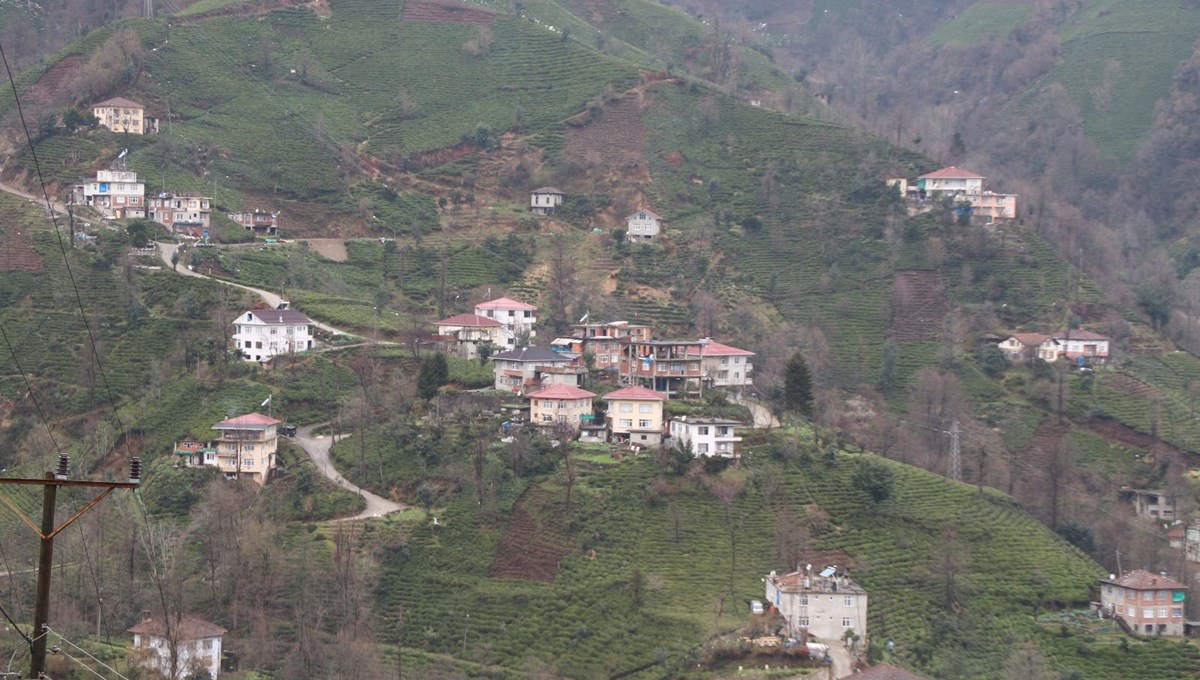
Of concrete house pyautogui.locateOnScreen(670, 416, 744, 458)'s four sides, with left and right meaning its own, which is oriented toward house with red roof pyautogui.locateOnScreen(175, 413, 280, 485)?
right

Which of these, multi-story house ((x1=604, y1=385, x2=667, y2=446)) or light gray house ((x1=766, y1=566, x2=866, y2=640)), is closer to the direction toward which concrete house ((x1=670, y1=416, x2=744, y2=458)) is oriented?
the light gray house

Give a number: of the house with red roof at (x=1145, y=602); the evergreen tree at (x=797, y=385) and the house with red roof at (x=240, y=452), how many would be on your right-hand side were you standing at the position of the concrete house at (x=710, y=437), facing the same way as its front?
1

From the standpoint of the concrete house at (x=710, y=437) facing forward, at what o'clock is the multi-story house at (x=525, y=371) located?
The multi-story house is roughly at 4 o'clock from the concrete house.

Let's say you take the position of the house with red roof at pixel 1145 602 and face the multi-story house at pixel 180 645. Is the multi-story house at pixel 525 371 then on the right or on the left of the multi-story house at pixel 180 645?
right

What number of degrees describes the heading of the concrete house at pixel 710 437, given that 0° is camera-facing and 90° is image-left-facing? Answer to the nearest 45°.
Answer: approximately 0°

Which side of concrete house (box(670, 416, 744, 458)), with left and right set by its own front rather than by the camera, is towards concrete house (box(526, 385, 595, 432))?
right

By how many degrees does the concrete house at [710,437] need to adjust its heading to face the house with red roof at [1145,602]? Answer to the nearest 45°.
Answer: approximately 90° to its left

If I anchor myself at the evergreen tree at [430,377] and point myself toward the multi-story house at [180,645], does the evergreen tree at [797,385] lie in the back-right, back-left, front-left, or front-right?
back-left

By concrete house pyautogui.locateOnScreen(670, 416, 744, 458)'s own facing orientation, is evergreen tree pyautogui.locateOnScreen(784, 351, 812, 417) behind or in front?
behind

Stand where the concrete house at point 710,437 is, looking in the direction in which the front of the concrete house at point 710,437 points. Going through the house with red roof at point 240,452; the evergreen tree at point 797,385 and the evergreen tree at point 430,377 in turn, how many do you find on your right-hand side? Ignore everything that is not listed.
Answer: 2

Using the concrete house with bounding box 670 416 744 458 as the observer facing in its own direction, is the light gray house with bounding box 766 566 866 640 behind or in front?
in front

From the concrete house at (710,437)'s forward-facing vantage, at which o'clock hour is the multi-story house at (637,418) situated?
The multi-story house is roughly at 4 o'clock from the concrete house.
